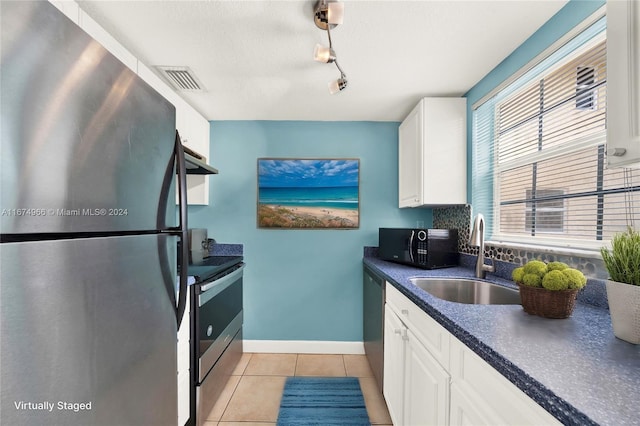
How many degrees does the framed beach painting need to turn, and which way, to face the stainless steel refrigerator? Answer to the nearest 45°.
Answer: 0° — it already faces it

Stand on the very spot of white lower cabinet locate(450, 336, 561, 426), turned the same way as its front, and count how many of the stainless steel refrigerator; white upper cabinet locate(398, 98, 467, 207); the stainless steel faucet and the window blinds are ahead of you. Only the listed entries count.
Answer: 1

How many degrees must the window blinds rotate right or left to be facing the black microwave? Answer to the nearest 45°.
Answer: approximately 45° to its right

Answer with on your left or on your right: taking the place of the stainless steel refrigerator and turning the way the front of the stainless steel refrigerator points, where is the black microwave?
on your left

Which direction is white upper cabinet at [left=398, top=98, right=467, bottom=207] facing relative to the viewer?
to the viewer's left

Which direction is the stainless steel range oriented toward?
to the viewer's right

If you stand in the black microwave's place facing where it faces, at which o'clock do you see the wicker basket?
The wicker basket is roughly at 10 o'clock from the black microwave.

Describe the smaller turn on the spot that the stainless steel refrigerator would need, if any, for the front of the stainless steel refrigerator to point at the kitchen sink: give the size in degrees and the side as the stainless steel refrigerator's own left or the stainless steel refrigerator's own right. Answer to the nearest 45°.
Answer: approximately 45° to the stainless steel refrigerator's own left

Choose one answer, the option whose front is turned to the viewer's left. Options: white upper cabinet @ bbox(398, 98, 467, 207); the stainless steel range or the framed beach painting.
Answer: the white upper cabinet

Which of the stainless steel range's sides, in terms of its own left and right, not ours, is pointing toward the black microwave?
front

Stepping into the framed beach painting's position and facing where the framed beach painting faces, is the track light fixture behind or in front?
in front

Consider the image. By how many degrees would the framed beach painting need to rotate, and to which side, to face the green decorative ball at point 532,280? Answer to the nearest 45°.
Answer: approximately 45° to its left

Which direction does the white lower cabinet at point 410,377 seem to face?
to the viewer's left

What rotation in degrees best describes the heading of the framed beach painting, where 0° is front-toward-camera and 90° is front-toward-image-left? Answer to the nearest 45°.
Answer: approximately 0°

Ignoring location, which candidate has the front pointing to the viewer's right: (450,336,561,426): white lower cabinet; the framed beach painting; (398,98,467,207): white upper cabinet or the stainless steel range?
the stainless steel range
